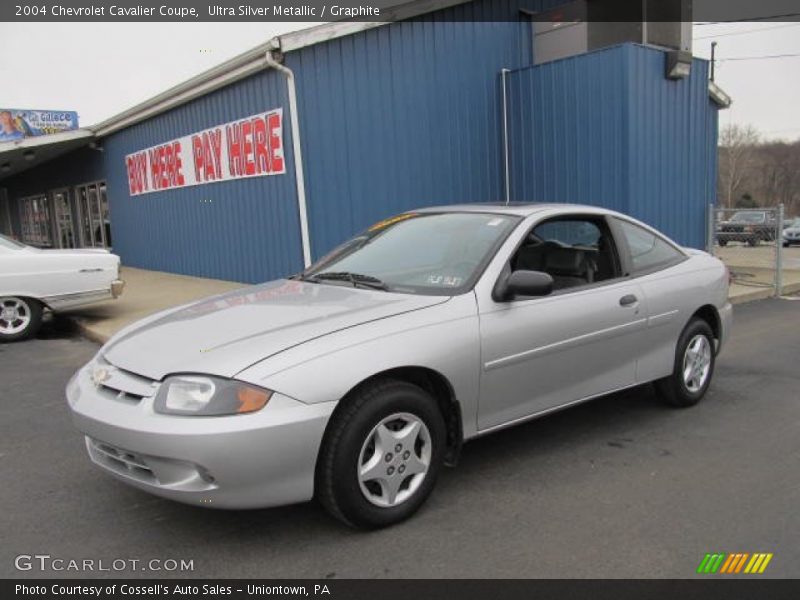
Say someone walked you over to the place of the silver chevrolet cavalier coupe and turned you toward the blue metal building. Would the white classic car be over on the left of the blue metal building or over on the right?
left

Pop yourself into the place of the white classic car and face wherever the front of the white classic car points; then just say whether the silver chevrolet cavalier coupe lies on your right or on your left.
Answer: on your left

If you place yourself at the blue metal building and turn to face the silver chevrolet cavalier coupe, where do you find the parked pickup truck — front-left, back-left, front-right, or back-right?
back-left

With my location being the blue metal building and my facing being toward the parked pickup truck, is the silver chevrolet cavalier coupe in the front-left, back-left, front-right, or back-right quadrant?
back-right

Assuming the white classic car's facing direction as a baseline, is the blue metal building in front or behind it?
behind

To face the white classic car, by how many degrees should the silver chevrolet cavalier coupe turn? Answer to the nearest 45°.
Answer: approximately 90° to its right

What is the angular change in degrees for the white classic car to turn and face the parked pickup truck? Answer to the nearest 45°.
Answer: approximately 180°

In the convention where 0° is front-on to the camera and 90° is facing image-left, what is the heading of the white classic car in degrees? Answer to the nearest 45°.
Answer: approximately 90°

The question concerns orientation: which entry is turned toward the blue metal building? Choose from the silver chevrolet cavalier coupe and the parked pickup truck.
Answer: the parked pickup truck
